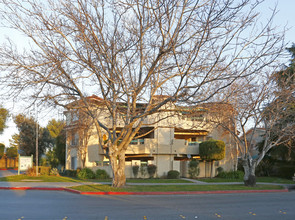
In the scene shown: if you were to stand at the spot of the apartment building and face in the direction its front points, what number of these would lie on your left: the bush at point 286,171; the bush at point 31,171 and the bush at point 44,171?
1

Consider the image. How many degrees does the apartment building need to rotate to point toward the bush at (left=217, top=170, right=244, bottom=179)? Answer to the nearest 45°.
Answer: approximately 90° to its left

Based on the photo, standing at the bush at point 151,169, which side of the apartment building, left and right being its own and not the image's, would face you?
front

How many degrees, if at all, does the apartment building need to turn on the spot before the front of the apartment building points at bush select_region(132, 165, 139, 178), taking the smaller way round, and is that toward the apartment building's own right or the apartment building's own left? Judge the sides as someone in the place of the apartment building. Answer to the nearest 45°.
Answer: approximately 45° to the apartment building's own right

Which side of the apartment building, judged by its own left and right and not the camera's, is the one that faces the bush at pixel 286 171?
left

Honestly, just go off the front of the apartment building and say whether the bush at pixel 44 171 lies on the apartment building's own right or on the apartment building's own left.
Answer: on the apartment building's own right

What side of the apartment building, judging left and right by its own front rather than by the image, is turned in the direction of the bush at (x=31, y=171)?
right

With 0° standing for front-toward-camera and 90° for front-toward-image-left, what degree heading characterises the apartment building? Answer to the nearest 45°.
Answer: approximately 0°
